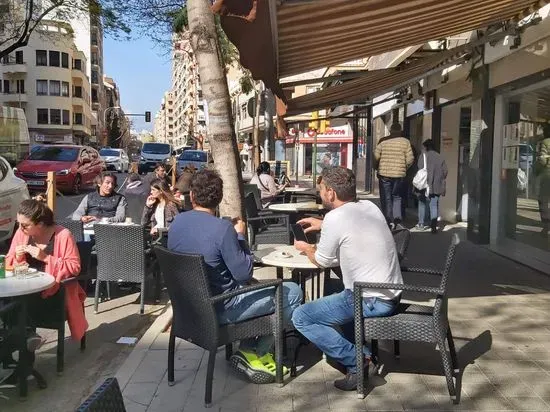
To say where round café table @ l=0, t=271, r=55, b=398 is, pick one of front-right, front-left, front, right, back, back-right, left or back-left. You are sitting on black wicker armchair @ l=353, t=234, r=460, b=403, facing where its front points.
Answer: front

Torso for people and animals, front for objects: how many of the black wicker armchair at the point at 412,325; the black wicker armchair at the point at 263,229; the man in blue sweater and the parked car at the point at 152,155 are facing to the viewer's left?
1

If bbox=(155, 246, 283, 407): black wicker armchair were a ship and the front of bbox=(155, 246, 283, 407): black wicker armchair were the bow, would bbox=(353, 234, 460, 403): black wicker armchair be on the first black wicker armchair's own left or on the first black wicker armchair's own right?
on the first black wicker armchair's own right

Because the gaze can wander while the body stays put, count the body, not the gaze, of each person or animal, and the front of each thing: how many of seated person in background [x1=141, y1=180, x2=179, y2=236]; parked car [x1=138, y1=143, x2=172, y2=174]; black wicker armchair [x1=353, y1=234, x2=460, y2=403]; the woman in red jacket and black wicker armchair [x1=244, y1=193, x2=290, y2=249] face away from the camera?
0

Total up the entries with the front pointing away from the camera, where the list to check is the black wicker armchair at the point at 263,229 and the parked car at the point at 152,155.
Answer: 0

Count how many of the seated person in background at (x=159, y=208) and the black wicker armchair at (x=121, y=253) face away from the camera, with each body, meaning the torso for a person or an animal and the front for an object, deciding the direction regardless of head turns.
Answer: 1

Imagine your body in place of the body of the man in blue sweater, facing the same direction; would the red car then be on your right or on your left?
on your left

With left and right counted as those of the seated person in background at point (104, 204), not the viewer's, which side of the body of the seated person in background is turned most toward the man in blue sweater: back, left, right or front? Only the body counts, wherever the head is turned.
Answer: front

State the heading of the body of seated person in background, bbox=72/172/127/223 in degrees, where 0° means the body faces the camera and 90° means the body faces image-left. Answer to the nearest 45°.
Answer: approximately 0°

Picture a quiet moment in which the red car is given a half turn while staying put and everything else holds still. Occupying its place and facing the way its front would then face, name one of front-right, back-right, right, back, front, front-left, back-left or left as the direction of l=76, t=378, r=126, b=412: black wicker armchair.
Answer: back-right

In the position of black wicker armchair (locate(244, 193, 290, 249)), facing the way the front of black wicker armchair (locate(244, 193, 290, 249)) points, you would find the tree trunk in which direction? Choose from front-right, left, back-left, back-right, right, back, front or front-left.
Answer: back

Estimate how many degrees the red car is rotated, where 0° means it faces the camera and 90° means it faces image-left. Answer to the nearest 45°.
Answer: approximately 45°

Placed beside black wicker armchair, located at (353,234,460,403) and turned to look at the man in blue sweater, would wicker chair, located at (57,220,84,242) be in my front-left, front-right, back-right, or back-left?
front-right
